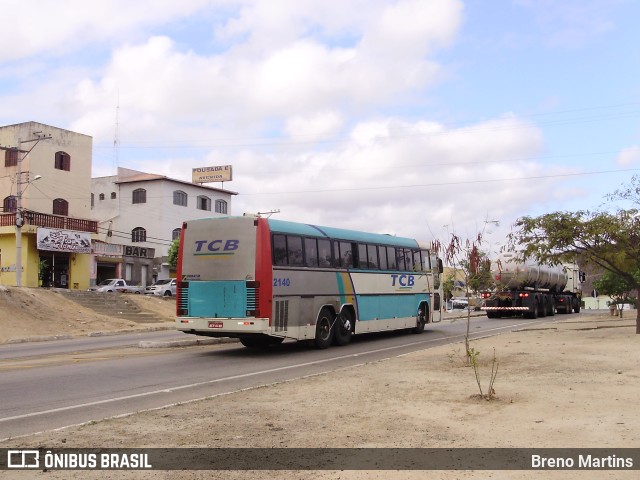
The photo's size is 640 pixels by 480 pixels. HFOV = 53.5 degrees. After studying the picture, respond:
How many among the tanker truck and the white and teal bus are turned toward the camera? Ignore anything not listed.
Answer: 0

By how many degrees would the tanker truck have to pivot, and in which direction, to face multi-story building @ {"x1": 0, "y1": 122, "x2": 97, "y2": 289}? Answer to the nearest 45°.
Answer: approximately 135° to its left

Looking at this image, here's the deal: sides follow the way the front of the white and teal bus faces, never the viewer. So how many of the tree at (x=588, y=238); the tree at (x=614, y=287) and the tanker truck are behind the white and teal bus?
0

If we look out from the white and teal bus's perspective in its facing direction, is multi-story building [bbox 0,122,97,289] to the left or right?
on its left

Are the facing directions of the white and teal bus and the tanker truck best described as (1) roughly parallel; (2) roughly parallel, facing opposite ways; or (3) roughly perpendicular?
roughly parallel

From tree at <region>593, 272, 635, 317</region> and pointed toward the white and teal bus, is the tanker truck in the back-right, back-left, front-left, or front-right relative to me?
front-right

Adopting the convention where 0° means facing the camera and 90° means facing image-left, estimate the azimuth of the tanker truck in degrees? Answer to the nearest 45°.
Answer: approximately 225°

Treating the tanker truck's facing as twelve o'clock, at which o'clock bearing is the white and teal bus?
The white and teal bus is roughly at 5 o'clock from the tanker truck.

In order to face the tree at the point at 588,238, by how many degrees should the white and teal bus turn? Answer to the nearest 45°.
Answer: approximately 45° to its right

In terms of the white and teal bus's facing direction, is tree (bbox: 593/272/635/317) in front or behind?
in front

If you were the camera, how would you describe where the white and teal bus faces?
facing away from the viewer and to the right of the viewer

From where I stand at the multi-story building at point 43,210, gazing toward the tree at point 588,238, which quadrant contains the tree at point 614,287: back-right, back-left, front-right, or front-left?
front-left

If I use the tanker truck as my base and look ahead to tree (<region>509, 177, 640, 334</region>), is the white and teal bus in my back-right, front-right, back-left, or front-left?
front-right

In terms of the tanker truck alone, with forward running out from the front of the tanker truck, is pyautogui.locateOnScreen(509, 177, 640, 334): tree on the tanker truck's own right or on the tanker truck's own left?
on the tanker truck's own right

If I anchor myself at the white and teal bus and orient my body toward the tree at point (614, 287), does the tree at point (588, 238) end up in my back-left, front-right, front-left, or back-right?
front-right
